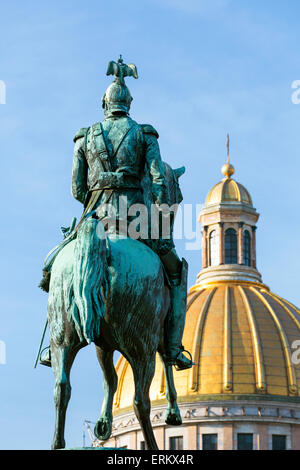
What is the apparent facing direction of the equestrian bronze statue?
away from the camera
